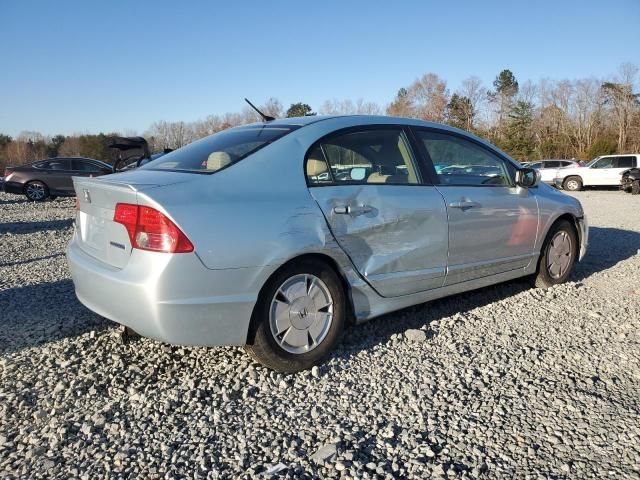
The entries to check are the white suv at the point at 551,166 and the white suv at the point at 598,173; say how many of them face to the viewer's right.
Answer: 0

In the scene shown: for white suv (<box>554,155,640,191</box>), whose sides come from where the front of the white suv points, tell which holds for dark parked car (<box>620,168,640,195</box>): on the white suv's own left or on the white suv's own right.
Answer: on the white suv's own left

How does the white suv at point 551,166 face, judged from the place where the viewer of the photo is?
facing to the left of the viewer

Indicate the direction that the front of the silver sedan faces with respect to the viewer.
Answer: facing away from the viewer and to the right of the viewer

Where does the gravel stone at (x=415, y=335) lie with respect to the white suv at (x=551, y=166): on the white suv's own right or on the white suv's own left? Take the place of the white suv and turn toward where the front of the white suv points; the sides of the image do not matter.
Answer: on the white suv's own left

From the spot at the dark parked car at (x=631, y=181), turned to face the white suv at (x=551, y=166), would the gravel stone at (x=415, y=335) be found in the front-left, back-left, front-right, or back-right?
back-left

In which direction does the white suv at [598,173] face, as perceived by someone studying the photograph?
facing to the left of the viewer
